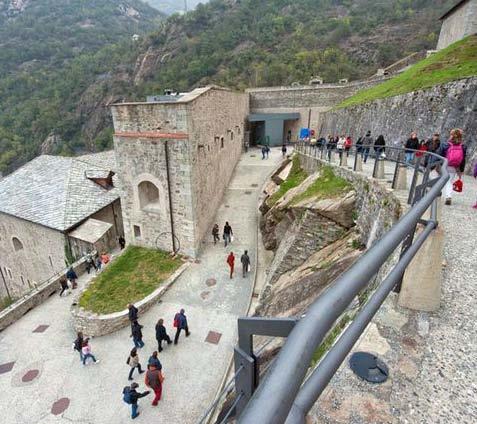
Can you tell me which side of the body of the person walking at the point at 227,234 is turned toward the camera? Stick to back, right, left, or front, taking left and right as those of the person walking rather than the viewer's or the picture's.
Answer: back

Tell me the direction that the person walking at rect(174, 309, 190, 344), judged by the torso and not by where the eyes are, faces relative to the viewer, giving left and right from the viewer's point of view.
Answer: facing away from the viewer and to the right of the viewer

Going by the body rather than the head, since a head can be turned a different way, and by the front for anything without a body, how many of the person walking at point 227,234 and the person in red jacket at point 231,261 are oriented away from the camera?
2

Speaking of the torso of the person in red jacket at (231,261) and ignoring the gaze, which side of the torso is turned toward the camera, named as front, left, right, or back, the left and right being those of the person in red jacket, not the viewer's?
back

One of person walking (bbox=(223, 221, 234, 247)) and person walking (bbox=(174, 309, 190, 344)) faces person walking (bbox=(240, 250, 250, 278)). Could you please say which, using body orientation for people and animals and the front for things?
person walking (bbox=(174, 309, 190, 344))

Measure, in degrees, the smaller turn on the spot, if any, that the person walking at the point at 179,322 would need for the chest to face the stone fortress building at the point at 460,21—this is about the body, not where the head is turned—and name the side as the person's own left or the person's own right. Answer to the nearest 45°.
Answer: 0° — they already face it

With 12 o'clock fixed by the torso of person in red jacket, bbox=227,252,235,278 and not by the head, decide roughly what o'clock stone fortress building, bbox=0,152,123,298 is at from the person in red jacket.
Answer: The stone fortress building is roughly at 10 o'clock from the person in red jacket.

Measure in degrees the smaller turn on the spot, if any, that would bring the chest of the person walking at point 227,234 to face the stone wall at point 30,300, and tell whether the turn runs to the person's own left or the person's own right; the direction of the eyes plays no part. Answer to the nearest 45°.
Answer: approximately 90° to the person's own left

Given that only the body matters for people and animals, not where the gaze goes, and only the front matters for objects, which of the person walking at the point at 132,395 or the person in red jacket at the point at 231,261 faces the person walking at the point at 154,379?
the person walking at the point at 132,395

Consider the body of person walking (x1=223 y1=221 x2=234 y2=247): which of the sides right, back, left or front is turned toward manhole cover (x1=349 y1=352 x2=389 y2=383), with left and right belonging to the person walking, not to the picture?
back

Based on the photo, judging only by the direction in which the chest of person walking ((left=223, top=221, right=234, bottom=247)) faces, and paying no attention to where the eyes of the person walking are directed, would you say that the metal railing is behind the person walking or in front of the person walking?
behind

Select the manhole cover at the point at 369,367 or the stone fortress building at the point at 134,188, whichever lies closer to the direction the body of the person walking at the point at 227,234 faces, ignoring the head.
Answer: the stone fortress building
